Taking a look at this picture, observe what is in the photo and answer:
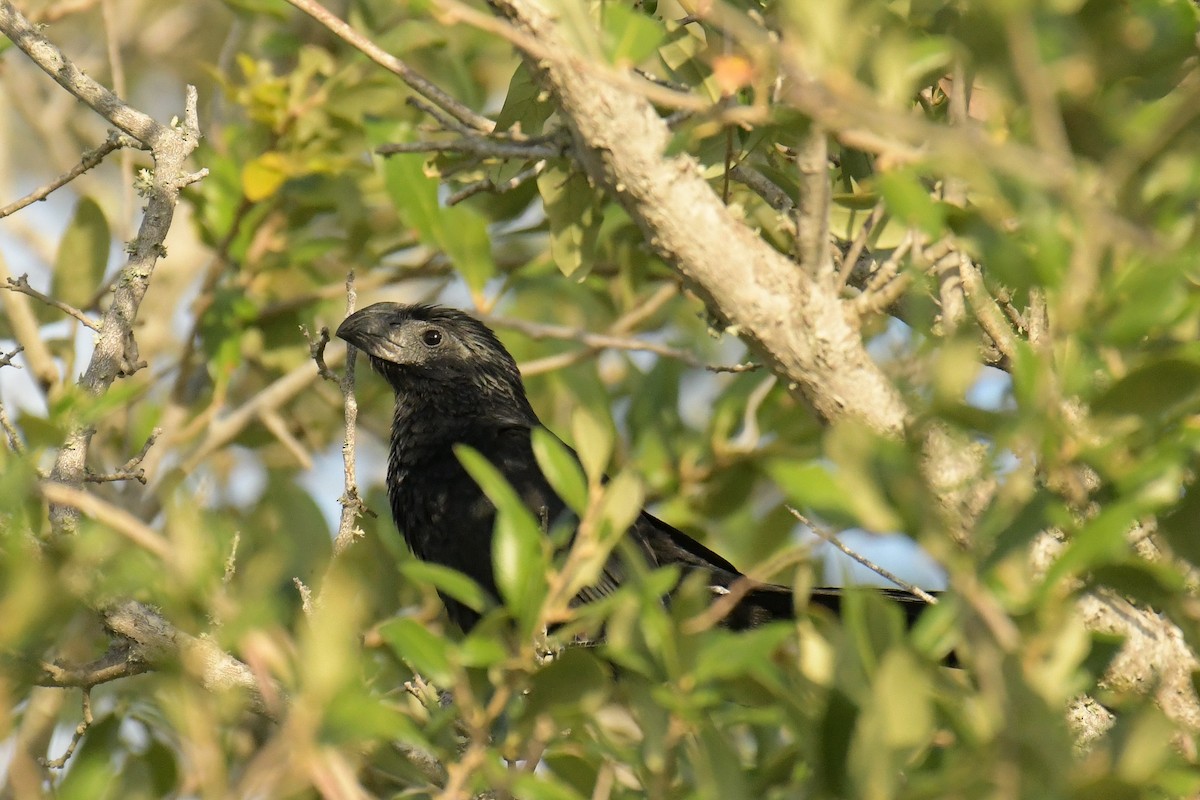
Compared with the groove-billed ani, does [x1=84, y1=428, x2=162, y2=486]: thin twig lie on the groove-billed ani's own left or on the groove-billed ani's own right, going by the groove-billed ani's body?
on the groove-billed ani's own right

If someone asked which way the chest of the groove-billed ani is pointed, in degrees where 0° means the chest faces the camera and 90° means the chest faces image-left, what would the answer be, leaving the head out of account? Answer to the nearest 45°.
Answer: approximately 90°

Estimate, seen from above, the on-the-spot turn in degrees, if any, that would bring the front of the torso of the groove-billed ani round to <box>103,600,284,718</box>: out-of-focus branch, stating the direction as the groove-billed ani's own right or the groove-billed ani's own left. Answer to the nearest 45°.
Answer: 0° — it already faces it

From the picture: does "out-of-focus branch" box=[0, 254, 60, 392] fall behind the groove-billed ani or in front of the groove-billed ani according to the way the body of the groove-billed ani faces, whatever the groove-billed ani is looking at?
in front

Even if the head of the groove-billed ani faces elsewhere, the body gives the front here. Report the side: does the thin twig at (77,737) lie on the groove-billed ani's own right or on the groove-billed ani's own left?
on the groove-billed ani's own left
